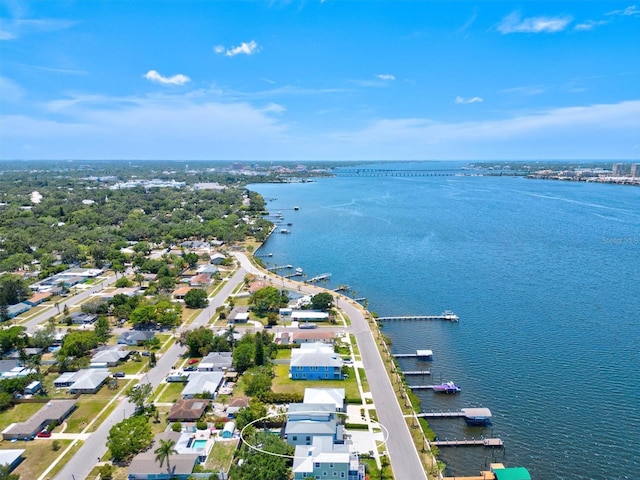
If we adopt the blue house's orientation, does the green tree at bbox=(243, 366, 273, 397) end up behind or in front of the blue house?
behind

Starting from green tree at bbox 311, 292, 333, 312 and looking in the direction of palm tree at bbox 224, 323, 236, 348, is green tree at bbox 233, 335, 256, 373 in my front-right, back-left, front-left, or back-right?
front-left

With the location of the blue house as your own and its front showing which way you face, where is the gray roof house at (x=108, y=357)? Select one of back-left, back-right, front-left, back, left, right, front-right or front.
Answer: back

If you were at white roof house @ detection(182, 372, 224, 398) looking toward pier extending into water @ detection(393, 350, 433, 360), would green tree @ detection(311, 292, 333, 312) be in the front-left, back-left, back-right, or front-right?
front-left

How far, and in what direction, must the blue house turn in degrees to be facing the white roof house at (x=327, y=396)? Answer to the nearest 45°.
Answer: approximately 90° to its right

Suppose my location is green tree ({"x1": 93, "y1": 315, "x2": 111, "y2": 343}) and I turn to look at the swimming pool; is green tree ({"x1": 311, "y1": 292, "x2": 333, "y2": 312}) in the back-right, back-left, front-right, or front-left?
front-left

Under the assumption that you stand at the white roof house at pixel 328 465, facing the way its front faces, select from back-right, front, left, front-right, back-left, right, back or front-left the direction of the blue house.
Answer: left

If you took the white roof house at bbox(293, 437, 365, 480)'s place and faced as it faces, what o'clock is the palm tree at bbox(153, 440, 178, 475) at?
The palm tree is roughly at 6 o'clock from the white roof house.

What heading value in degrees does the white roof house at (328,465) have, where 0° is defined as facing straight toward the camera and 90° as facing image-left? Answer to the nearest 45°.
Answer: approximately 270°

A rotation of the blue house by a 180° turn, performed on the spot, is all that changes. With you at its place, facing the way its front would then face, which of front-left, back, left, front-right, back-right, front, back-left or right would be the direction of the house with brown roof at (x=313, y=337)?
right

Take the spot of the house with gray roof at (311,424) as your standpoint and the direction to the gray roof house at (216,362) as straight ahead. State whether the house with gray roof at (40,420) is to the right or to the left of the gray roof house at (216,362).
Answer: left

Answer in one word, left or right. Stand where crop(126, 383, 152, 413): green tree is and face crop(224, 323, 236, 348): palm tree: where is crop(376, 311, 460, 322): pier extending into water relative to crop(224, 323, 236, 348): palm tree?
right

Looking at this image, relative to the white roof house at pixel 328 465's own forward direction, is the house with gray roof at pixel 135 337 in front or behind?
behind

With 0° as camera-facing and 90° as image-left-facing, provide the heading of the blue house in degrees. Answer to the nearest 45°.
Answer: approximately 270°

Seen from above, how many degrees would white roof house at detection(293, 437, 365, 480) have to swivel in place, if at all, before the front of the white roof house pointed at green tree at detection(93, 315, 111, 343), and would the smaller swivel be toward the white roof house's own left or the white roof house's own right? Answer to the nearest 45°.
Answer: approximately 135° to the white roof house's own left

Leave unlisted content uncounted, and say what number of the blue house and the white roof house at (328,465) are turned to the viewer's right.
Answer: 2

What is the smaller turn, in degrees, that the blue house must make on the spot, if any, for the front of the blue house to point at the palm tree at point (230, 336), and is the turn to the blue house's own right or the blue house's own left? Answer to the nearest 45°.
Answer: approximately 135° to the blue house's own left

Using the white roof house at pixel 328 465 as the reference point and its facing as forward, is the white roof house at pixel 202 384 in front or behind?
behind

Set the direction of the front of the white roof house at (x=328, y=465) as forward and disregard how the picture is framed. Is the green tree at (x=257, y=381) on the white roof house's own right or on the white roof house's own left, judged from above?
on the white roof house's own left
